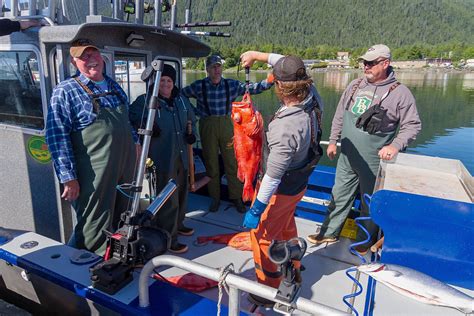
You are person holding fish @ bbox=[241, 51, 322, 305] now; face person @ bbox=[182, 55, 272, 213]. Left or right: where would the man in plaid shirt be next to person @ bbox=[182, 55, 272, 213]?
left

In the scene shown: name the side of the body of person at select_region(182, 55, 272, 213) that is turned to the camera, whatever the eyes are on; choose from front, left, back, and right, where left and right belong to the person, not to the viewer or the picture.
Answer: front

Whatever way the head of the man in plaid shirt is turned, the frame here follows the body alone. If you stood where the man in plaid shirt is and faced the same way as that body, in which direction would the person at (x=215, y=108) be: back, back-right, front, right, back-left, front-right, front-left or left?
left

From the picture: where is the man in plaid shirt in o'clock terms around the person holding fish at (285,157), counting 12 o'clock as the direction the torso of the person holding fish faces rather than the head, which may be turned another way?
The man in plaid shirt is roughly at 11 o'clock from the person holding fish.

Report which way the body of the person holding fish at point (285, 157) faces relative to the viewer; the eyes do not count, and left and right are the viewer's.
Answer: facing away from the viewer and to the left of the viewer

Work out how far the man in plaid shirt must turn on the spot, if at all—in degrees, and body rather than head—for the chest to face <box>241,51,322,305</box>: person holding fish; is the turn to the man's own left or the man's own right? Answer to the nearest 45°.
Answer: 0° — they already face them

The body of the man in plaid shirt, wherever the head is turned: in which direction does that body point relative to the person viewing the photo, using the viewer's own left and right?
facing the viewer and to the right of the viewer

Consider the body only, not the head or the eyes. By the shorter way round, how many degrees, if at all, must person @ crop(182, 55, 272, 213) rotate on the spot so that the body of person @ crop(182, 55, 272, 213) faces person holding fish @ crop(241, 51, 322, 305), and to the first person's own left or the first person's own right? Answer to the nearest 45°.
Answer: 0° — they already face them

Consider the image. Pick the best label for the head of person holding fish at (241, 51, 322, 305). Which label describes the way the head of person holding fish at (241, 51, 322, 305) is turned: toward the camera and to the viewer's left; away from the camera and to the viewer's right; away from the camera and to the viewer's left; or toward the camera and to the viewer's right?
away from the camera and to the viewer's left

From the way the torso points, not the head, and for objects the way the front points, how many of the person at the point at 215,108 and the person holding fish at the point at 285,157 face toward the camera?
1
